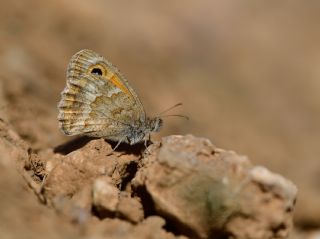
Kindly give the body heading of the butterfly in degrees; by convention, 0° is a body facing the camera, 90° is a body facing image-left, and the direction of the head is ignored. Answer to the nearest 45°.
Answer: approximately 270°

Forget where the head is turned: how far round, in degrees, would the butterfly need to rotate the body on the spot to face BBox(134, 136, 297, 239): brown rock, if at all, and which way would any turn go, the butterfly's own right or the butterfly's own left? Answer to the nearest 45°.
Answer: approximately 45° to the butterfly's own right

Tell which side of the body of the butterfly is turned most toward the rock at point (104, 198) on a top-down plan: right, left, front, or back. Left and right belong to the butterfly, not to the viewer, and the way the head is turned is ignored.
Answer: right
